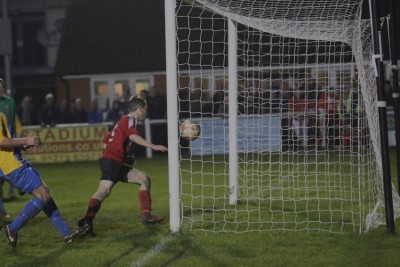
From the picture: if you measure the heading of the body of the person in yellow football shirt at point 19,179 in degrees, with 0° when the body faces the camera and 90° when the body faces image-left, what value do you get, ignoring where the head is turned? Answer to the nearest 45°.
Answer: approximately 270°
